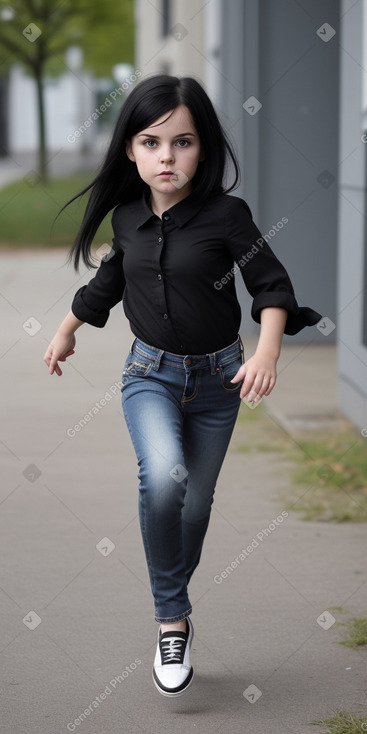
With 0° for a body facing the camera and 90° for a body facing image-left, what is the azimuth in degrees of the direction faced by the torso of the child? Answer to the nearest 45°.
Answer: approximately 0°

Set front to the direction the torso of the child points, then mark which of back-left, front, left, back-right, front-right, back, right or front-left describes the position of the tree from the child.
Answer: back
